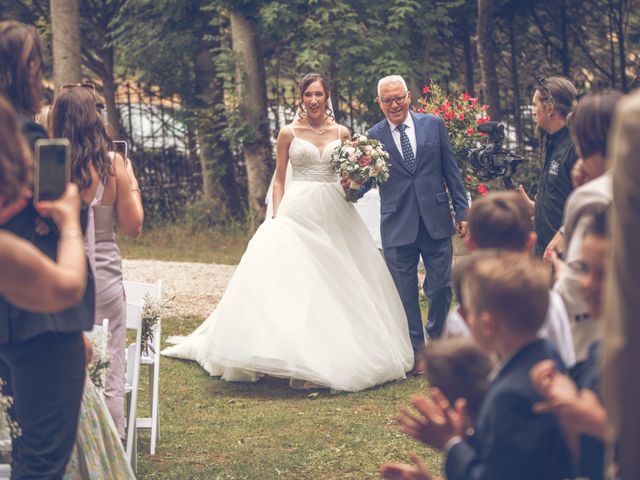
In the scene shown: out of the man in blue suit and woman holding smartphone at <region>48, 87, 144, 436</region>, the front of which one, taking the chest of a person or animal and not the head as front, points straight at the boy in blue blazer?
the man in blue suit

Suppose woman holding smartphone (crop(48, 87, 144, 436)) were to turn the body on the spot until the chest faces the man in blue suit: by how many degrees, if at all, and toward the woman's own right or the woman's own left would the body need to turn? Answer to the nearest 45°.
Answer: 0° — they already face them

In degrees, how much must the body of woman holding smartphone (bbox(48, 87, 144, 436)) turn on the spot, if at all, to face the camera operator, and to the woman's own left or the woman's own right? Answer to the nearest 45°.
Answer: approximately 45° to the woman's own right

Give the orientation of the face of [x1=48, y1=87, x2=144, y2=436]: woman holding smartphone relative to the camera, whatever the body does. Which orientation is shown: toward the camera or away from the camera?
away from the camera

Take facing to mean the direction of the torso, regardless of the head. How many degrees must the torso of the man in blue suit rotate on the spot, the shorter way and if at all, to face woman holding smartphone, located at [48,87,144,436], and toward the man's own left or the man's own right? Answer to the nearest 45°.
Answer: approximately 45° to the man's own right

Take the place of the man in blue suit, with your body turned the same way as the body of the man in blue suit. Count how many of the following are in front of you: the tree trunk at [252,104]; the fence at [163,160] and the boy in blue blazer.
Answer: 1

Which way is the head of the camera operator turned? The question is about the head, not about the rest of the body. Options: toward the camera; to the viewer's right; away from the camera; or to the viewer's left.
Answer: to the viewer's left

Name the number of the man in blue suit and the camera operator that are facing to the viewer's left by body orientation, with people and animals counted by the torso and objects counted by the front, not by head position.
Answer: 1

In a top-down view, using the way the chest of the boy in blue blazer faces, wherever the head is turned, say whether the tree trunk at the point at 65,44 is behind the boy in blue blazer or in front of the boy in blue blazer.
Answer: in front

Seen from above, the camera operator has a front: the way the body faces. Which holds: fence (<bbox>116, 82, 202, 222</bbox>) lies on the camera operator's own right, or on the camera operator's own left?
on the camera operator's own right

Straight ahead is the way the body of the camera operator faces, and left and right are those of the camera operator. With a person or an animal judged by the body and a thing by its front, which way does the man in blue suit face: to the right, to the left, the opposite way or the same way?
to the left

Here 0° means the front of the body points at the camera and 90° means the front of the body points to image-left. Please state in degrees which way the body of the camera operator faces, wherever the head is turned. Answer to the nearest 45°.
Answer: approximately 90°

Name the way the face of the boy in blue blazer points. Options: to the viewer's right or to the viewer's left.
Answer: to the viewer's left

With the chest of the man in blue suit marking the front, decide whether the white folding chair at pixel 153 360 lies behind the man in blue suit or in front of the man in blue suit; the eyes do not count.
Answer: in front

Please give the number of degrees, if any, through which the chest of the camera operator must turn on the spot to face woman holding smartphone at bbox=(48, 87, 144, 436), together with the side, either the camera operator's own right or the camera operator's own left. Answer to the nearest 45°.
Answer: approximately 45° to the camera operator's own left

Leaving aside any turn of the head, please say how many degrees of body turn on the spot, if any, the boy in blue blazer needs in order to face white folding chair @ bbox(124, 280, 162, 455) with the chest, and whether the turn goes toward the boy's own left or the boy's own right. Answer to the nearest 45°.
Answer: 0° — they already face it
